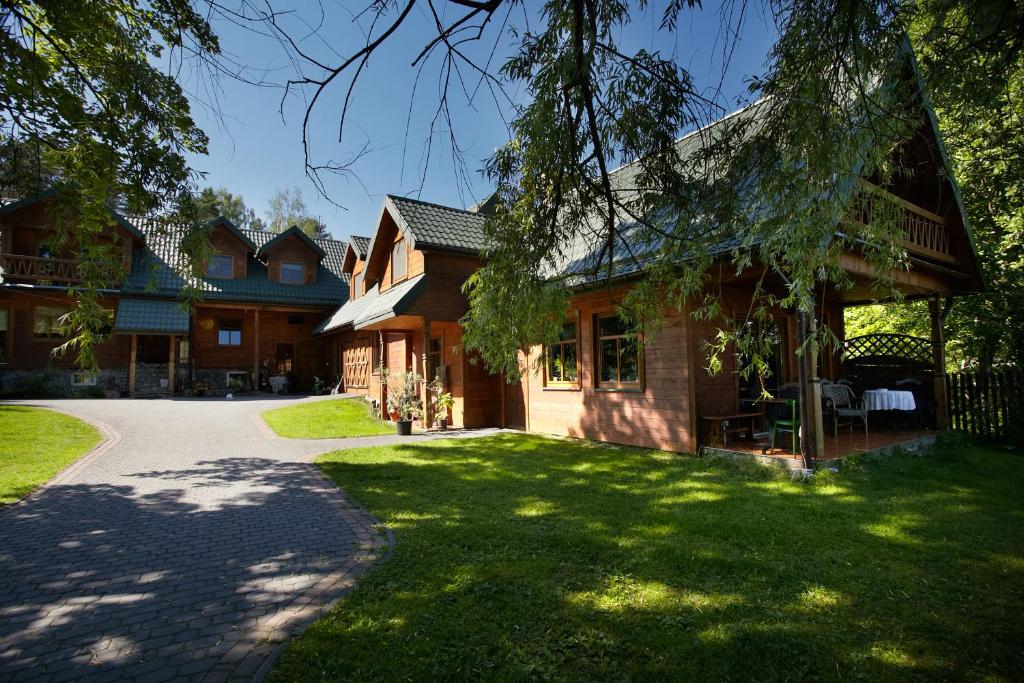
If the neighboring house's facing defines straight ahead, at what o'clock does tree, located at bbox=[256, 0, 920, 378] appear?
The tree is roughly at 12 o'clock from the neighboring house.

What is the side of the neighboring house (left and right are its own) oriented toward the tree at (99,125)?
front

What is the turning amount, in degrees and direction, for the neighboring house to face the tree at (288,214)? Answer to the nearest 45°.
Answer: approximately 180°

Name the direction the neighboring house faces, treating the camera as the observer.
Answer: facing the viewer

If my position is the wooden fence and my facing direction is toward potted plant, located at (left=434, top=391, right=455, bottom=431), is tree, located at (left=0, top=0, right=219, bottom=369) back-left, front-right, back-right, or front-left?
front-left

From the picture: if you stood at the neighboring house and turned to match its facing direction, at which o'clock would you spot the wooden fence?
The wooden fence is roughly at 11 o'clock from the neighboring house.

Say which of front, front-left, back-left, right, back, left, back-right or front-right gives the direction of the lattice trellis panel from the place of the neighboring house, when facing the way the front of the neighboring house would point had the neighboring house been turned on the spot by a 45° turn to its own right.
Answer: left

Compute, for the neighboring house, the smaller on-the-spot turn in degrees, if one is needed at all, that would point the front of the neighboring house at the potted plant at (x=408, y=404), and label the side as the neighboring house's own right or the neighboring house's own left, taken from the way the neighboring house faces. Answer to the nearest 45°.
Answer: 0° — it already faces it

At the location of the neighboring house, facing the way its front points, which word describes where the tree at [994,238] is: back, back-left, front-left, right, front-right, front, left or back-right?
front-left

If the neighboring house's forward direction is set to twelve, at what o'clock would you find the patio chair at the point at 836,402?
The patio chair is roughly at 11 o'clock from the neighboring house.

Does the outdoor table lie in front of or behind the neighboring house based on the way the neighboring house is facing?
in front
